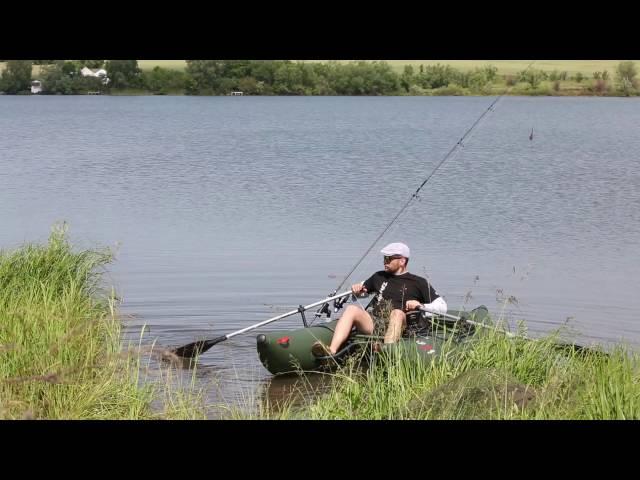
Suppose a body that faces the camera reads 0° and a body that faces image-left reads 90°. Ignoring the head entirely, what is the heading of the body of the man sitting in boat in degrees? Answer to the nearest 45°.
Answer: approximately 45°

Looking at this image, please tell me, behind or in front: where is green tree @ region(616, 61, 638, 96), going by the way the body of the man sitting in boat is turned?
behind

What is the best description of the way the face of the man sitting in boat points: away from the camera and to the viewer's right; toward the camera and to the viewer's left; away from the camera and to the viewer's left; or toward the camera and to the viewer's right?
toward the camera and to the viewer's left
